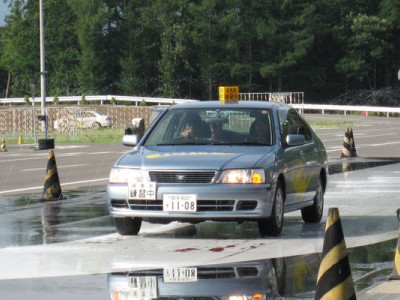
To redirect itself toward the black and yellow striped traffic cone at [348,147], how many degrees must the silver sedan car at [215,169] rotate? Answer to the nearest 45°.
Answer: approximately 180°

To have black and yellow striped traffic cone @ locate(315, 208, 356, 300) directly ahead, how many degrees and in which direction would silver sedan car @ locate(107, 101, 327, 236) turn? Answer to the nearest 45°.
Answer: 0° — it already faces it

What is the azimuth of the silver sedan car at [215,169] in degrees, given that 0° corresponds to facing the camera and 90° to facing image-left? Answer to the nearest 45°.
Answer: approximately 0°

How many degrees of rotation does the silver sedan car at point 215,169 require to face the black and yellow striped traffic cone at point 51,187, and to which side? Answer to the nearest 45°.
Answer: approximately 135° to its right
